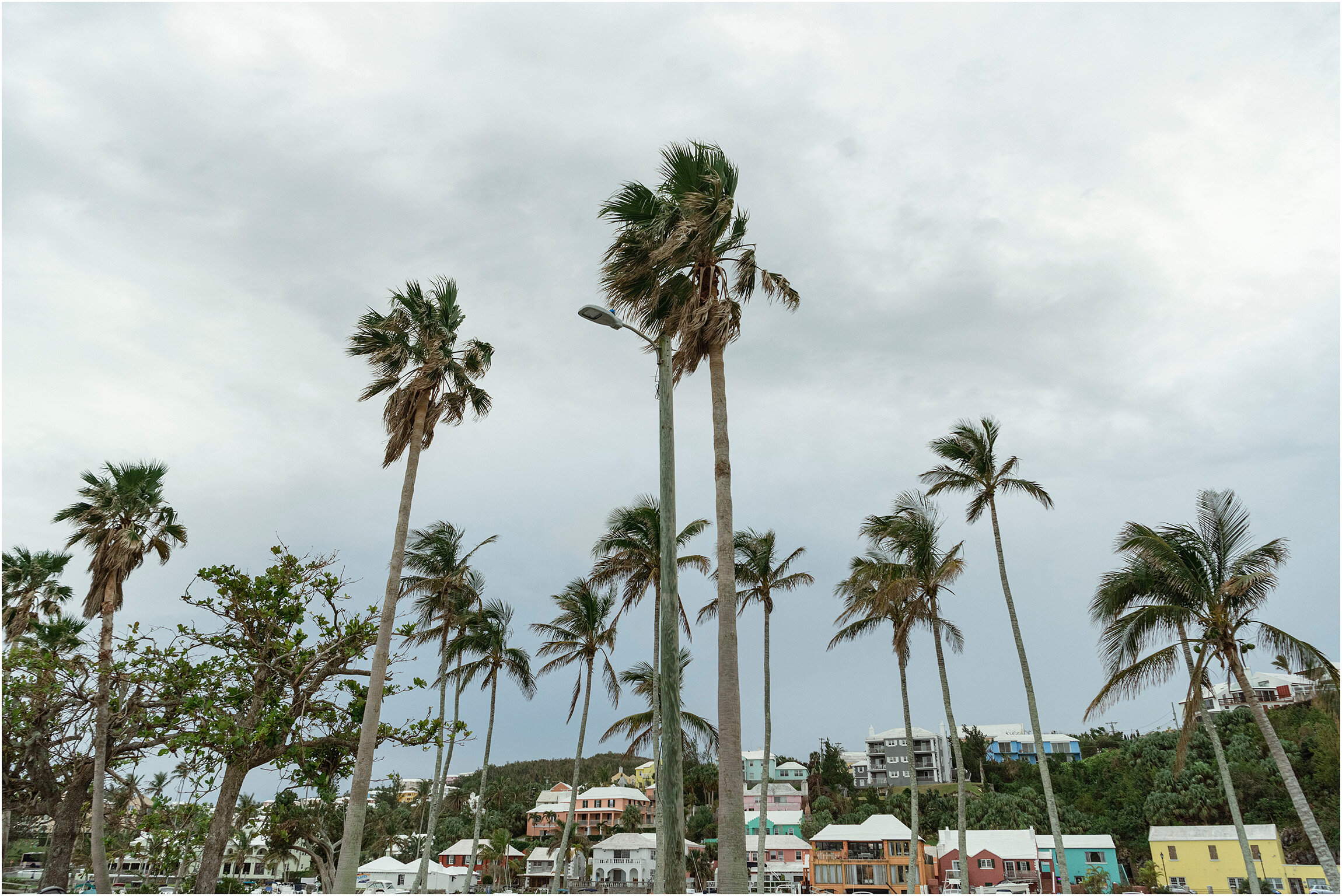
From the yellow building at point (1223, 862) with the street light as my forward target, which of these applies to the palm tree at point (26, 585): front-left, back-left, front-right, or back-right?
front-right

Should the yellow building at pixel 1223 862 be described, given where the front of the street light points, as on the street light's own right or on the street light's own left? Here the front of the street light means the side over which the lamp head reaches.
on the street light's own right

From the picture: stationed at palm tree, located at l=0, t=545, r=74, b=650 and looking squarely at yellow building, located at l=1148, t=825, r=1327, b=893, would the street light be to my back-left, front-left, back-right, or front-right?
front-right

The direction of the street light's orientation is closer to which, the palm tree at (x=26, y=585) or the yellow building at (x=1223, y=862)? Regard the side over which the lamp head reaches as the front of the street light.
the palm tree

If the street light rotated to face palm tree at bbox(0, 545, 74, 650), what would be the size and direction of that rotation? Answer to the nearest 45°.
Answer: approximately 45° to its right

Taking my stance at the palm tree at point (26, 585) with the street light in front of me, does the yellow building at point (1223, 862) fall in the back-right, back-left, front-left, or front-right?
front-left

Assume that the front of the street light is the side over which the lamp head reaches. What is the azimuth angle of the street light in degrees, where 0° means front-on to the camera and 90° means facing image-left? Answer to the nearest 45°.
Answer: approximately 90°
